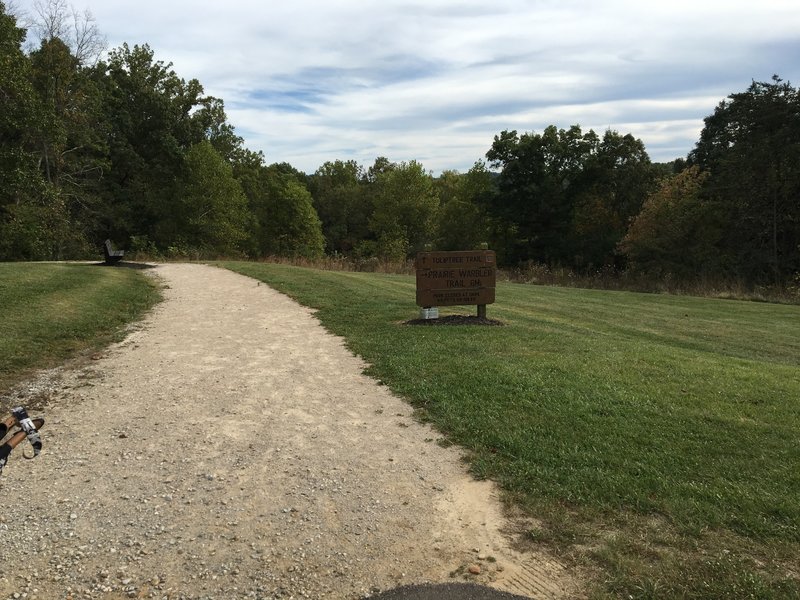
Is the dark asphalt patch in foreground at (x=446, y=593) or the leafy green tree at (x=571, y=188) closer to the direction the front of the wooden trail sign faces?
the dark asphalt patch in foreground

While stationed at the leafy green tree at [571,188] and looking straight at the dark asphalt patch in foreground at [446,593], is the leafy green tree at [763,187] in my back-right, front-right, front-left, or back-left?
front-left

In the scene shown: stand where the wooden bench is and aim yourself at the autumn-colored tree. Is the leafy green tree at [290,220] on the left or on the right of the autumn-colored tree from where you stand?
left

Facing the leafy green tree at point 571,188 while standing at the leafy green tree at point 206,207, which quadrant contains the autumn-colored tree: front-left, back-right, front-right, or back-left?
front-right

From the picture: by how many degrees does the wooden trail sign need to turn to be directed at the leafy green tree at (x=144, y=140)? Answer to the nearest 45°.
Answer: approximately 135° to its right

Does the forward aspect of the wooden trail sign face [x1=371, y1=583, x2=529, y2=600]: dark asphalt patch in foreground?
yes

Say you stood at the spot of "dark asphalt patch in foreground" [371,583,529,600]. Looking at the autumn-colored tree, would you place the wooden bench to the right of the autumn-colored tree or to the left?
left

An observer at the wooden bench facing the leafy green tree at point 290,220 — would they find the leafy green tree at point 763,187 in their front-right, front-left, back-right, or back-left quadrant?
front-right

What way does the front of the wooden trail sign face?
toward the camera

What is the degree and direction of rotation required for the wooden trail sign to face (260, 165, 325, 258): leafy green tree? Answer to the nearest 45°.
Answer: approximately 180°

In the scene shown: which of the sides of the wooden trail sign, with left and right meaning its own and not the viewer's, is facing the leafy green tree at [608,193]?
back
